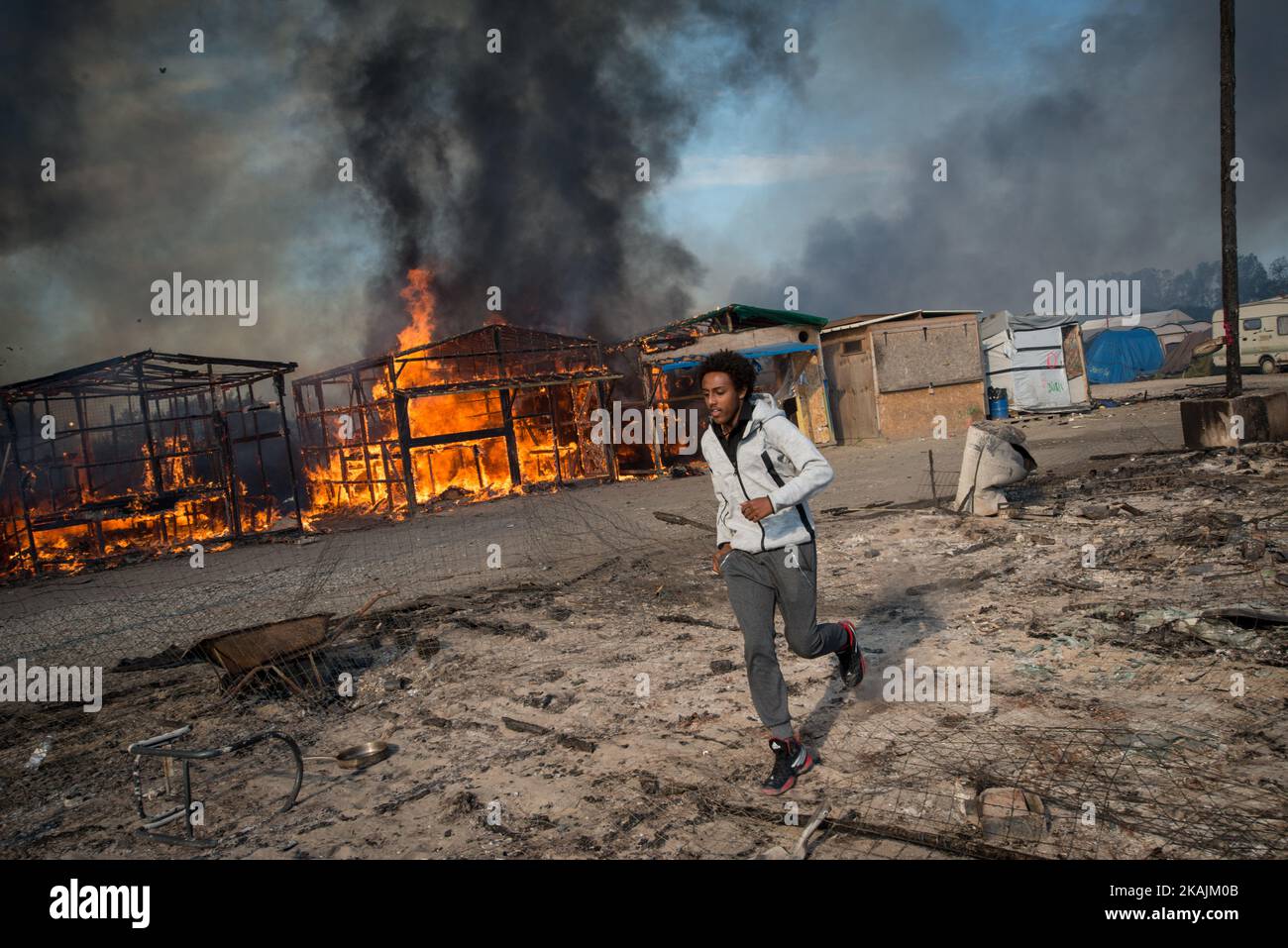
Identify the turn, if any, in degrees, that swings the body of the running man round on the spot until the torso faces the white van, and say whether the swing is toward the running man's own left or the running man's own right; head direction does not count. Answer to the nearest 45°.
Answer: approximately 180°

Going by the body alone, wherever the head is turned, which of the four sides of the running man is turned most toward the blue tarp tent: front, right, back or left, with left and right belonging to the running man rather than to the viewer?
back

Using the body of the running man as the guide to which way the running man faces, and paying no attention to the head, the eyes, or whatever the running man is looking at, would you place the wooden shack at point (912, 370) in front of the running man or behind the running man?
behind

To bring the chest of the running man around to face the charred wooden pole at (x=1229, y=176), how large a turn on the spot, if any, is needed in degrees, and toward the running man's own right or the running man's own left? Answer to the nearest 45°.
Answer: approximately 180°

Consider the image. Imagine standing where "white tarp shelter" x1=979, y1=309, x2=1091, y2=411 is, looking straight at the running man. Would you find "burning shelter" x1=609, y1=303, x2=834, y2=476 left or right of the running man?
right

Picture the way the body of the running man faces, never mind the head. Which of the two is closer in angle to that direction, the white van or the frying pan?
the frying pan

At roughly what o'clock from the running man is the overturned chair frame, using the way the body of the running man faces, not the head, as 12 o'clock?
The overturned chair frame is roughly at 1 o'clock from the running man.

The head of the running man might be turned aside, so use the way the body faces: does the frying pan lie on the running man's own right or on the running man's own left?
on the running man's own right

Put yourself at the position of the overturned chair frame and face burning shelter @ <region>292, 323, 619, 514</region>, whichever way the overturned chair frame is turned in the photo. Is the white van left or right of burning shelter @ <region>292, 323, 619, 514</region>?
right

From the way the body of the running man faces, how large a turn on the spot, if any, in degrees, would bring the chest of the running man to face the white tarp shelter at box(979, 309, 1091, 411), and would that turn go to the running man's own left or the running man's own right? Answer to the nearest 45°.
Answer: approximately 135° to the running man's own right

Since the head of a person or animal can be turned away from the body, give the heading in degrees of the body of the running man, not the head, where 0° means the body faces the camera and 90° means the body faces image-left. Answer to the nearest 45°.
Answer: approximately 45°

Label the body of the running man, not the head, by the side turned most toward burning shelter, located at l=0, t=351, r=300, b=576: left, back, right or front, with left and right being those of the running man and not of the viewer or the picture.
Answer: right

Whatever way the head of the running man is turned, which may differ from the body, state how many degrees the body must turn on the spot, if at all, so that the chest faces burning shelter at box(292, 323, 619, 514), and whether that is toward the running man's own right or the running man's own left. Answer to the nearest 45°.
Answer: approximately 90° to the running man's own right
